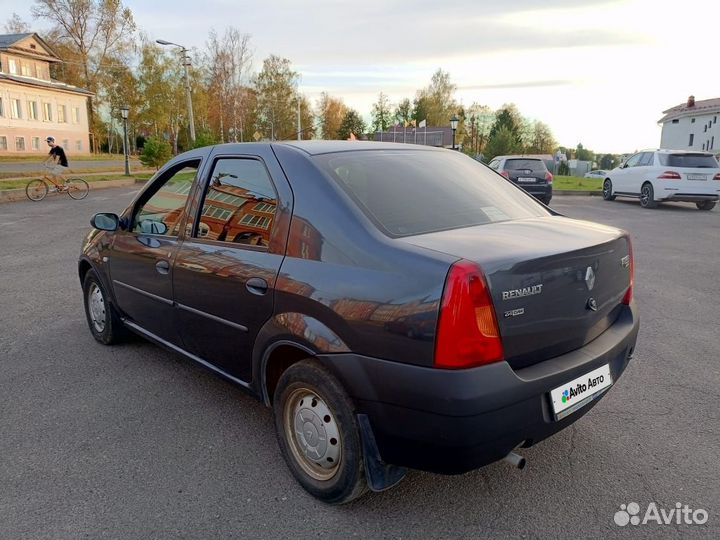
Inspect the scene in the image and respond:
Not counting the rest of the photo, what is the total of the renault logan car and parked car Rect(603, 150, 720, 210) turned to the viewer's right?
0

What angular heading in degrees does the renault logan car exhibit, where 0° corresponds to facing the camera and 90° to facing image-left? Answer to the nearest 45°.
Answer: approximately 135°

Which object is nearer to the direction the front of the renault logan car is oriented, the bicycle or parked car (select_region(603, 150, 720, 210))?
the bicycle

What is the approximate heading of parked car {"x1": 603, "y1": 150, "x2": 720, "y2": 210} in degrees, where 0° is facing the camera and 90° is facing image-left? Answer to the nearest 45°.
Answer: approximately 135°

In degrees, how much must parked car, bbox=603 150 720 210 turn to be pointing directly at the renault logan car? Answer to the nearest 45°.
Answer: approximately 135° to its left

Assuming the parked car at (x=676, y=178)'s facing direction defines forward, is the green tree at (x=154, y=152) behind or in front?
in front
